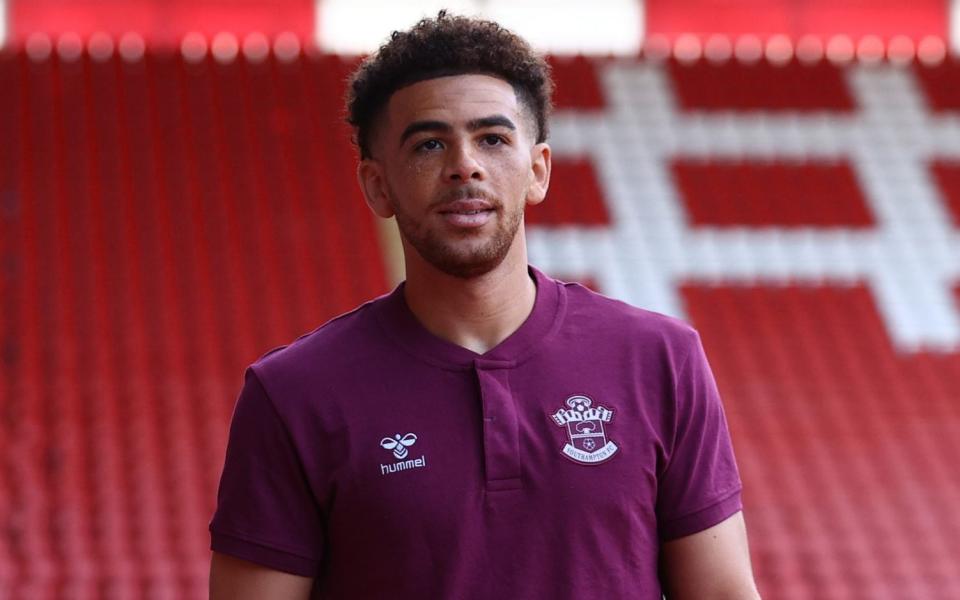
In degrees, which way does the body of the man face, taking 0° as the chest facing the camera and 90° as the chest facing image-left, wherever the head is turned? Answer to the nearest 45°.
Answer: approximately 0°
